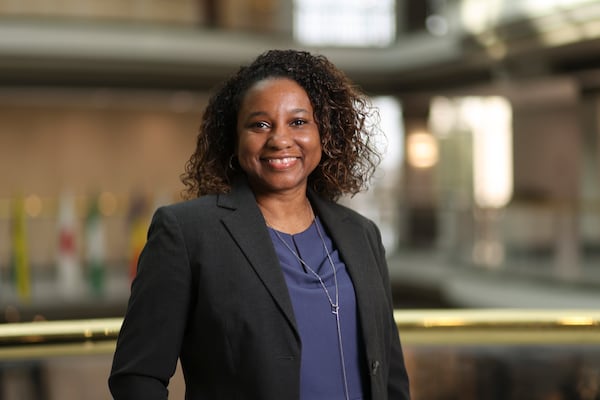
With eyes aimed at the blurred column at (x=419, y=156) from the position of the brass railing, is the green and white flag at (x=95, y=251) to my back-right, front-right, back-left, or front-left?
front-left

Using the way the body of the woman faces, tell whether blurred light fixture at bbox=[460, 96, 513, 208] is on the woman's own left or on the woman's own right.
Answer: on the woman's own left

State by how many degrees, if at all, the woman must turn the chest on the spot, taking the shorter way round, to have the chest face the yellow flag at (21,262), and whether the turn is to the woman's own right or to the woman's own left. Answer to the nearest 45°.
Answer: approximately 135° to the woman's own left

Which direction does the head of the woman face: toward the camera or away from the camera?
toward the camera

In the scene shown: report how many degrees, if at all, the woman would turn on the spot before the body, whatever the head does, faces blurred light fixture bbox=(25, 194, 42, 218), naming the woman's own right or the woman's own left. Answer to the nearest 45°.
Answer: approximately 135° to the woman's own left

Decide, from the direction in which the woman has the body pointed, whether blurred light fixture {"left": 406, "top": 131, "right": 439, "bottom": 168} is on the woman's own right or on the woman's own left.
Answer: on the woman's own left

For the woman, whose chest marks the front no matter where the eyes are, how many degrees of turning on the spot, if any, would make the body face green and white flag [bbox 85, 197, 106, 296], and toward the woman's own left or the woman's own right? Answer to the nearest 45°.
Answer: approximately 135° to the woman's own left

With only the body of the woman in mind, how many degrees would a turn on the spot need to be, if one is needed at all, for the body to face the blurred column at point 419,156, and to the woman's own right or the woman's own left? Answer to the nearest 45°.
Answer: approximately 135° to the woman's own left
